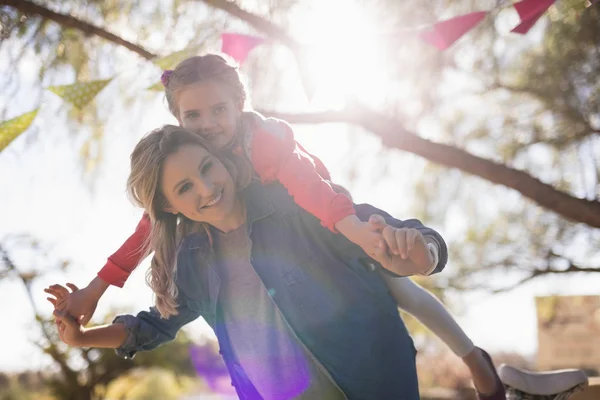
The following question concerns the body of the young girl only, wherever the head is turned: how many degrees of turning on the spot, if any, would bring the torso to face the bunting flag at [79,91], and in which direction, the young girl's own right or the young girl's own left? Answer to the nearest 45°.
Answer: approximately 135° to the young girl's own right

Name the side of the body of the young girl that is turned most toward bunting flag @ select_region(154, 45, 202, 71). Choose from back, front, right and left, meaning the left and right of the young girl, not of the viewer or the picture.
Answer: back

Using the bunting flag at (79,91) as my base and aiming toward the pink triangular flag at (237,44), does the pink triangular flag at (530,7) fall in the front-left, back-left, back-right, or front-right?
front-right

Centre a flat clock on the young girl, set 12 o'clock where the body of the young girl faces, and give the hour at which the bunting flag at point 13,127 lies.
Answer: The bunting flag is roughly at 4 o'clock from the young girl.

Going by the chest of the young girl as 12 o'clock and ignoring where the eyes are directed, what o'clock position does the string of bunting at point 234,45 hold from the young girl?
The string of bunting is roughly at 6 o'clock from the young girl.

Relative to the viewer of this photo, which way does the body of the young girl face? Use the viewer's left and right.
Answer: facing the viewer

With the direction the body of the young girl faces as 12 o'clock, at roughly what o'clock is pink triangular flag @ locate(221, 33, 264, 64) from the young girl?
The pink triangular flag is roughly at 6 o'clock from the young girl.
